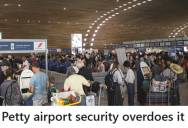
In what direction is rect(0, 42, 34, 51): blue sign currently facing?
toward the camera

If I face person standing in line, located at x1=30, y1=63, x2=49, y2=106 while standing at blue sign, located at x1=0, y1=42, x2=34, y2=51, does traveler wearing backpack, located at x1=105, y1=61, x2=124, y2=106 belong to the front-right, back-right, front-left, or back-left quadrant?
front-left

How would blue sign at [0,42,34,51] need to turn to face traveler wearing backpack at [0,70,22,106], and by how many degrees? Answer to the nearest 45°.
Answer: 0° — it already faces them

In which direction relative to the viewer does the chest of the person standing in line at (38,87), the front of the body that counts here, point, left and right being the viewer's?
facing away from the viewer and to the left of the viewer

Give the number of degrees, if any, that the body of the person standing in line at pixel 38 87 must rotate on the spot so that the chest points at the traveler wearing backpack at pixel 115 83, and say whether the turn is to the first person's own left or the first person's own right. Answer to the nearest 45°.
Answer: approximately 90° to the first person's own right

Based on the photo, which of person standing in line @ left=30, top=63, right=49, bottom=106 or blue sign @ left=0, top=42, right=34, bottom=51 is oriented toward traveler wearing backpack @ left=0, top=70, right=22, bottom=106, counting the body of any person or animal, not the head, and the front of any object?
the blue sign

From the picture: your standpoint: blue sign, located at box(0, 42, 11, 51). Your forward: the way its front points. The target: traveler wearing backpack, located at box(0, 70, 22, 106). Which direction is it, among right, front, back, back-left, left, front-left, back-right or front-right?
front

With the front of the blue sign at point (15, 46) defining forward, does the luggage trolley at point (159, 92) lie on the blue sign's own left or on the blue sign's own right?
on the blue sign's own left
